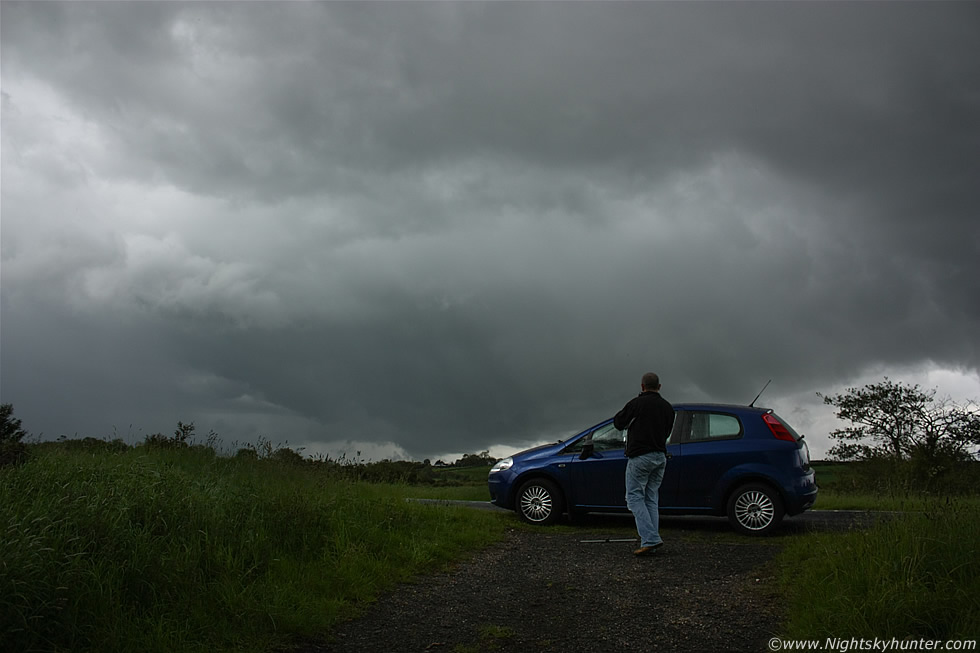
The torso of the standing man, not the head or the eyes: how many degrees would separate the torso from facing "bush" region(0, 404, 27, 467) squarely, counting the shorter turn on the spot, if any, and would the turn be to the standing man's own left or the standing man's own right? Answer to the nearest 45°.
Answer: approximately 45° to the standing man's own left

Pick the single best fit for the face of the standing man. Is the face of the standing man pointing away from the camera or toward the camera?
away from the camera

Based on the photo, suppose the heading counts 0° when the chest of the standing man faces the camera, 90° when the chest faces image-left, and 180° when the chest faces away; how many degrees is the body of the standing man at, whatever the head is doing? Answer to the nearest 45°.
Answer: approximately 135°

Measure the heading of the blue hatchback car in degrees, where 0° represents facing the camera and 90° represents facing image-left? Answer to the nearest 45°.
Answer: approximately 90°

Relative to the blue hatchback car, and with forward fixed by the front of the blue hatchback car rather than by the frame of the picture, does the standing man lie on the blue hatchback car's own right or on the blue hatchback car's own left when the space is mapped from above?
on the blue hatchback car's own left

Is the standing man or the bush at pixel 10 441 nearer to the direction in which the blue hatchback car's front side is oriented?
the bush
